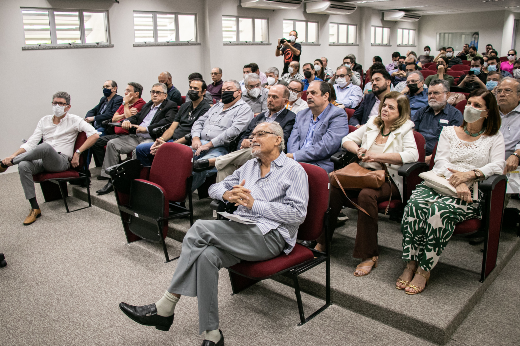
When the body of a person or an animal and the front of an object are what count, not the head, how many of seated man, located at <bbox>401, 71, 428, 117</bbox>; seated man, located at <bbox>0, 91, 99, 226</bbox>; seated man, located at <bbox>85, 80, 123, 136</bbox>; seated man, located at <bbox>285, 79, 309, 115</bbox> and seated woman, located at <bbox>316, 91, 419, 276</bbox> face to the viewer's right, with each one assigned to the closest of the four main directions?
0

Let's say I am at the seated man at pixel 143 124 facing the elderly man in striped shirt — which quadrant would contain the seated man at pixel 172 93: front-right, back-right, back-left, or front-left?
back-left

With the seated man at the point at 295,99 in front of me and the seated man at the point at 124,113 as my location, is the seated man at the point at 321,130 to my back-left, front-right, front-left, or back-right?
front-right

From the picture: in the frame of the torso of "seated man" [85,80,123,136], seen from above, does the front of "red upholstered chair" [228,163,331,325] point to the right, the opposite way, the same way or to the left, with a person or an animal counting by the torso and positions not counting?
the same way

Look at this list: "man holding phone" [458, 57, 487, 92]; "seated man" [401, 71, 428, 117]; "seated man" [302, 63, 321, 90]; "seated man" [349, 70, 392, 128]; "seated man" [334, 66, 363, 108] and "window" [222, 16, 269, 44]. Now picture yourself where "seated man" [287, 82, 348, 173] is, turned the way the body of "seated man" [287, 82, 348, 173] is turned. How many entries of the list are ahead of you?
0

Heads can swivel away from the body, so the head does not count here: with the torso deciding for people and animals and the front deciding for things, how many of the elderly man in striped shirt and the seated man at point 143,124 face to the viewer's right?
0

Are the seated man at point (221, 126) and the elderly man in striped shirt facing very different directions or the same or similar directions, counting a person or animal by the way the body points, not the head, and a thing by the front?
same or similar directions

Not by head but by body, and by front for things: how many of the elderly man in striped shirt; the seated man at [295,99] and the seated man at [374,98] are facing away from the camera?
0

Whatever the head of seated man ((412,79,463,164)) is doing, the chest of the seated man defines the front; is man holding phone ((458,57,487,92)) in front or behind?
behind

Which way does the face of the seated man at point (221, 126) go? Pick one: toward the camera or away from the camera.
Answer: toward the camera

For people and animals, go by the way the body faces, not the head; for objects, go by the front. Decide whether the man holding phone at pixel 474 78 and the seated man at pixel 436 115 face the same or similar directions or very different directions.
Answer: same or similar directions

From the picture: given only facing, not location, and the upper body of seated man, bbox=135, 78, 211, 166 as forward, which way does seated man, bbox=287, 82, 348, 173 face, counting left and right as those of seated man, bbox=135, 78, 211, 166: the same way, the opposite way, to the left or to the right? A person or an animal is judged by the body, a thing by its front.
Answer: the same way

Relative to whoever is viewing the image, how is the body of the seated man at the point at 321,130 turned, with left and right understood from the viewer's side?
facing the viewer and to the left of the viewer

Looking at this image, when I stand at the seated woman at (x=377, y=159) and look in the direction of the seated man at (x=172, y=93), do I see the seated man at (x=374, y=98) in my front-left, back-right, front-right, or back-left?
front-right

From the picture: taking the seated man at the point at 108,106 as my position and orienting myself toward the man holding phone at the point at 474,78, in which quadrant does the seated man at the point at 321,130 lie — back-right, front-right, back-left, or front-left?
front-right

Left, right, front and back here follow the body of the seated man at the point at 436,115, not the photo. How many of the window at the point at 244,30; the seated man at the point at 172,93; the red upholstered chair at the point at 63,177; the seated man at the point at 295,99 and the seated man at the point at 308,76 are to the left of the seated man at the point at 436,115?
0

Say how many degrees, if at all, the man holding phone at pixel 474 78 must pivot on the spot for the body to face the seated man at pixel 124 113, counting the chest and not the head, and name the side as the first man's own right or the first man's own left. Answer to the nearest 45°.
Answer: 0° — they already face them

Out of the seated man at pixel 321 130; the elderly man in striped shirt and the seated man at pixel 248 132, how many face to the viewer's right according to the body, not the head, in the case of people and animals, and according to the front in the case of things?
0
